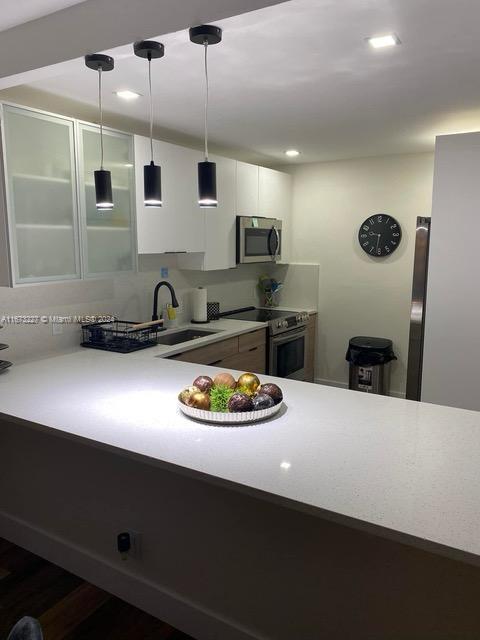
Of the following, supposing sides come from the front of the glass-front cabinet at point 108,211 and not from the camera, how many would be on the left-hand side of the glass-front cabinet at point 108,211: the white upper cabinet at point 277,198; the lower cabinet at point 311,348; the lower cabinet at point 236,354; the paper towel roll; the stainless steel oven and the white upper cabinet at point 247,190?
6

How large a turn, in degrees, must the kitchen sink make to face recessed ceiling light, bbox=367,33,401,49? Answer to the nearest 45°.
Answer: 0° — it already faces it

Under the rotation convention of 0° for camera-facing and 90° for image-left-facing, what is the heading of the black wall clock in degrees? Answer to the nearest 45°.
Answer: approximately 0°

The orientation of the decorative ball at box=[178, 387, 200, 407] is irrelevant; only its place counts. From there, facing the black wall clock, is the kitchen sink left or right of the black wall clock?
left

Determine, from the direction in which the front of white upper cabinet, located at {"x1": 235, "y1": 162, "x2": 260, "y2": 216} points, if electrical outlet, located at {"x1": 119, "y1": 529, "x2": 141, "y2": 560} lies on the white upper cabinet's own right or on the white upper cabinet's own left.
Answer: on the white upper cabinet's own right

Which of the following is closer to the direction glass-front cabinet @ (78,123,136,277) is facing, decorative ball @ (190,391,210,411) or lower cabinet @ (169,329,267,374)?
the decorative ball

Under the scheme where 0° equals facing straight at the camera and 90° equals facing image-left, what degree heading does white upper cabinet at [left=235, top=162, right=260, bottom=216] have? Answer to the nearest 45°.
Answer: approximately 315°

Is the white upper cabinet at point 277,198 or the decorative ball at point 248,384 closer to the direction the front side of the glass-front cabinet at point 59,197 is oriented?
the decorative ball

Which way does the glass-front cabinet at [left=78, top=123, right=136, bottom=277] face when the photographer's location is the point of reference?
facing the viewer and to the right of the viewer

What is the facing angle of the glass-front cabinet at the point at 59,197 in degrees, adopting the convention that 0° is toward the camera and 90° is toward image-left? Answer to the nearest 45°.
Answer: approximately 315°

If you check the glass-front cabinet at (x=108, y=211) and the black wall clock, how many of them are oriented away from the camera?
0

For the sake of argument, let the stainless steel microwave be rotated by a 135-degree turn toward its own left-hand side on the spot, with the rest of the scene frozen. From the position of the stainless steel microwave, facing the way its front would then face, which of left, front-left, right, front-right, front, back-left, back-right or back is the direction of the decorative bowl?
back

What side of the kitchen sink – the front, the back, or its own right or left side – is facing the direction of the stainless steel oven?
left

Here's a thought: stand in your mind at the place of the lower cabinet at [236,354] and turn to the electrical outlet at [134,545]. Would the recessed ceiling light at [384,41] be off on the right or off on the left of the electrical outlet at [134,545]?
left
